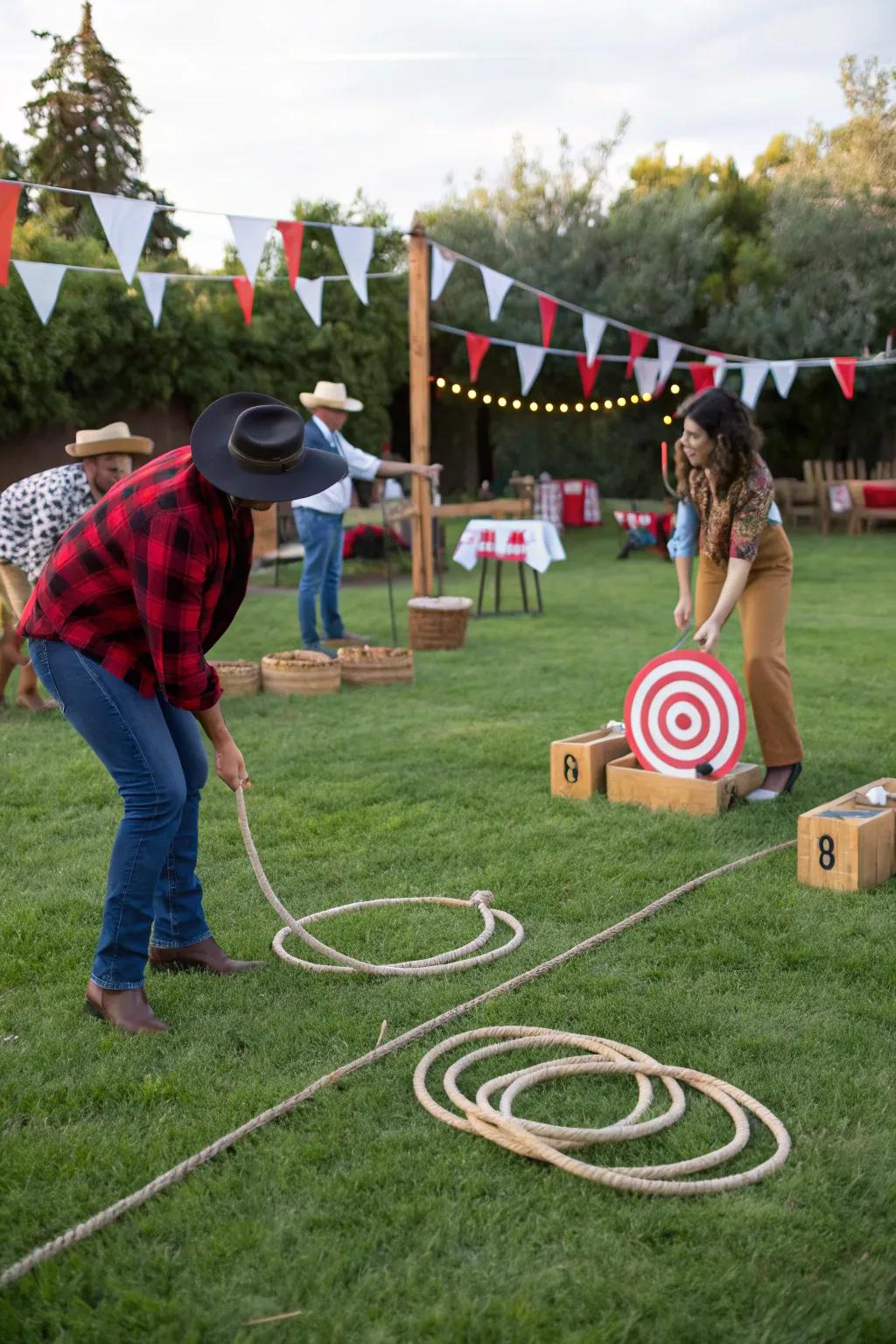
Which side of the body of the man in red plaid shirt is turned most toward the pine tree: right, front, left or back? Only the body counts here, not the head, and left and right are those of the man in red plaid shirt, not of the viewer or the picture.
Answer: left

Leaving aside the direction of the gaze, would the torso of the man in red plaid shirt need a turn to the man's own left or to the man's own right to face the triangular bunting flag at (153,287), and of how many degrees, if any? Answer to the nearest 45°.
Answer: approximately 90° to the man's own left

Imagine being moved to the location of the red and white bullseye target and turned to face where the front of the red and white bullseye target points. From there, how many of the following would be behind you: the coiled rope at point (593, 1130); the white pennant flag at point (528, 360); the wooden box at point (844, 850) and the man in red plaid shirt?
1

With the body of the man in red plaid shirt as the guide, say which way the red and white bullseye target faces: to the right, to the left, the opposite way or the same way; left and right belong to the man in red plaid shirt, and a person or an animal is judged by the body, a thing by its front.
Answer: to the right

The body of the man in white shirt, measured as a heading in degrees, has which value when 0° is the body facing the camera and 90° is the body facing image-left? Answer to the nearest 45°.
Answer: approximately 270°

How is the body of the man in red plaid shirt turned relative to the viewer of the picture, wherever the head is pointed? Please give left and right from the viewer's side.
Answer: facing to the right of the viewer

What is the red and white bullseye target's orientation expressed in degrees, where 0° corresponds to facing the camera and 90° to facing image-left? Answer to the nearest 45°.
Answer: approximately 0°

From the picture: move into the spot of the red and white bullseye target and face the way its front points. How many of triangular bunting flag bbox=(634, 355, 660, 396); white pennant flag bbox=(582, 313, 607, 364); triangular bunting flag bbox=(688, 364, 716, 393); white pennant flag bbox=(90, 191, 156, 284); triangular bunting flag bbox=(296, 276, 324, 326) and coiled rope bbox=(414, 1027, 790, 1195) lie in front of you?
1

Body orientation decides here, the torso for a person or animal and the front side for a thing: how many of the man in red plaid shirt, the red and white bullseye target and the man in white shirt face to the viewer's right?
2

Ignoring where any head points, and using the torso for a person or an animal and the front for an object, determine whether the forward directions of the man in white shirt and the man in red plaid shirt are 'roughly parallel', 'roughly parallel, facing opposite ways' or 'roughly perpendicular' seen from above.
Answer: roughly parallel

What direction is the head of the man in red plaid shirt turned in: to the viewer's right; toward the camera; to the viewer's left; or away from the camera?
to the viewer's right

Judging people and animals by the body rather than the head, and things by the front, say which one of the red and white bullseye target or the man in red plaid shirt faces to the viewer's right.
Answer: the man in red plaid shirt
